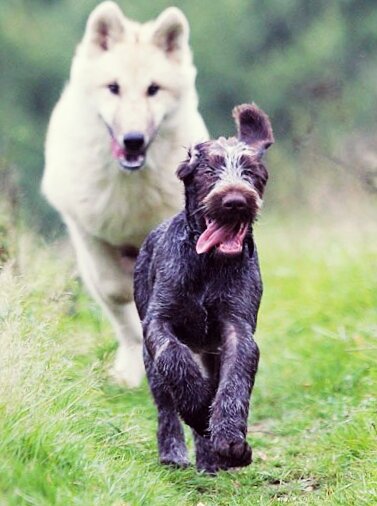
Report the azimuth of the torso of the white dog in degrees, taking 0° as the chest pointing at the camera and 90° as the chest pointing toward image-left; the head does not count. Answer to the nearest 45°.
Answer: approximately 0°
